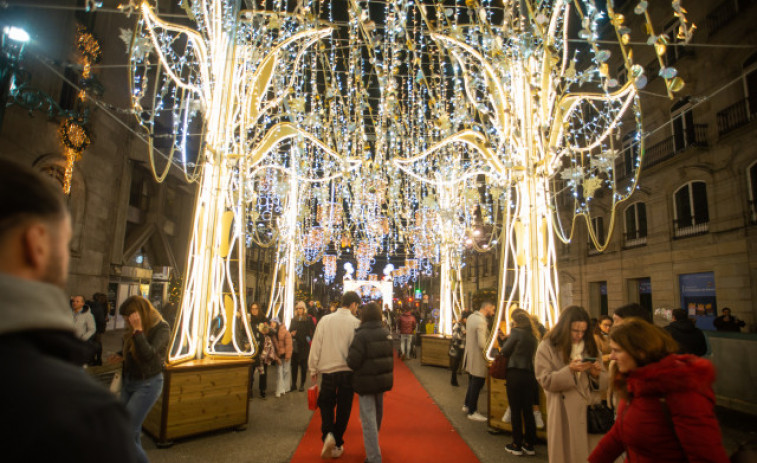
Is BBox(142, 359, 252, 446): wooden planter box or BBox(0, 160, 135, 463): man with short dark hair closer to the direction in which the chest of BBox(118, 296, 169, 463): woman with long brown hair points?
the man with short dark hair

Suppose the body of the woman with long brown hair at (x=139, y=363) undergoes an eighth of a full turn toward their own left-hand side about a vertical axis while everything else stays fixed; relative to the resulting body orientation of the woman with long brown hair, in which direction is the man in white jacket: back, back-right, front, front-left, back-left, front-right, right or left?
left

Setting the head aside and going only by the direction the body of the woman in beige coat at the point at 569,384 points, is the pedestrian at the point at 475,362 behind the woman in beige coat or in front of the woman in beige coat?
behind

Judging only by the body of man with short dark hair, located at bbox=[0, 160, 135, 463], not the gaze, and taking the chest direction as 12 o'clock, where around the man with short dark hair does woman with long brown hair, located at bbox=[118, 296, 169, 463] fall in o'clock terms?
The woman with long brown hair is roughly at 11 o'clock from the man with short dark hair.

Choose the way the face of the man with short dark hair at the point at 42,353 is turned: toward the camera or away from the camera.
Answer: away from the camera

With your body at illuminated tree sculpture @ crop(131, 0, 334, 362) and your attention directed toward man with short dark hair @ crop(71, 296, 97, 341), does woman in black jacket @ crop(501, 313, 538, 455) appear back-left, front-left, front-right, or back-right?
back-right

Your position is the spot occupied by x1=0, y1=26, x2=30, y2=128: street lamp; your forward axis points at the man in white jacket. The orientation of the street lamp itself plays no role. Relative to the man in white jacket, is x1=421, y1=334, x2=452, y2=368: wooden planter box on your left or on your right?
left

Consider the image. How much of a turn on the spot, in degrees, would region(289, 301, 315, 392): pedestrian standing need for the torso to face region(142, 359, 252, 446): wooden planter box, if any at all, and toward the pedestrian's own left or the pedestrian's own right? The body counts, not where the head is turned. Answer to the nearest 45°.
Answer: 0° — they already face it
